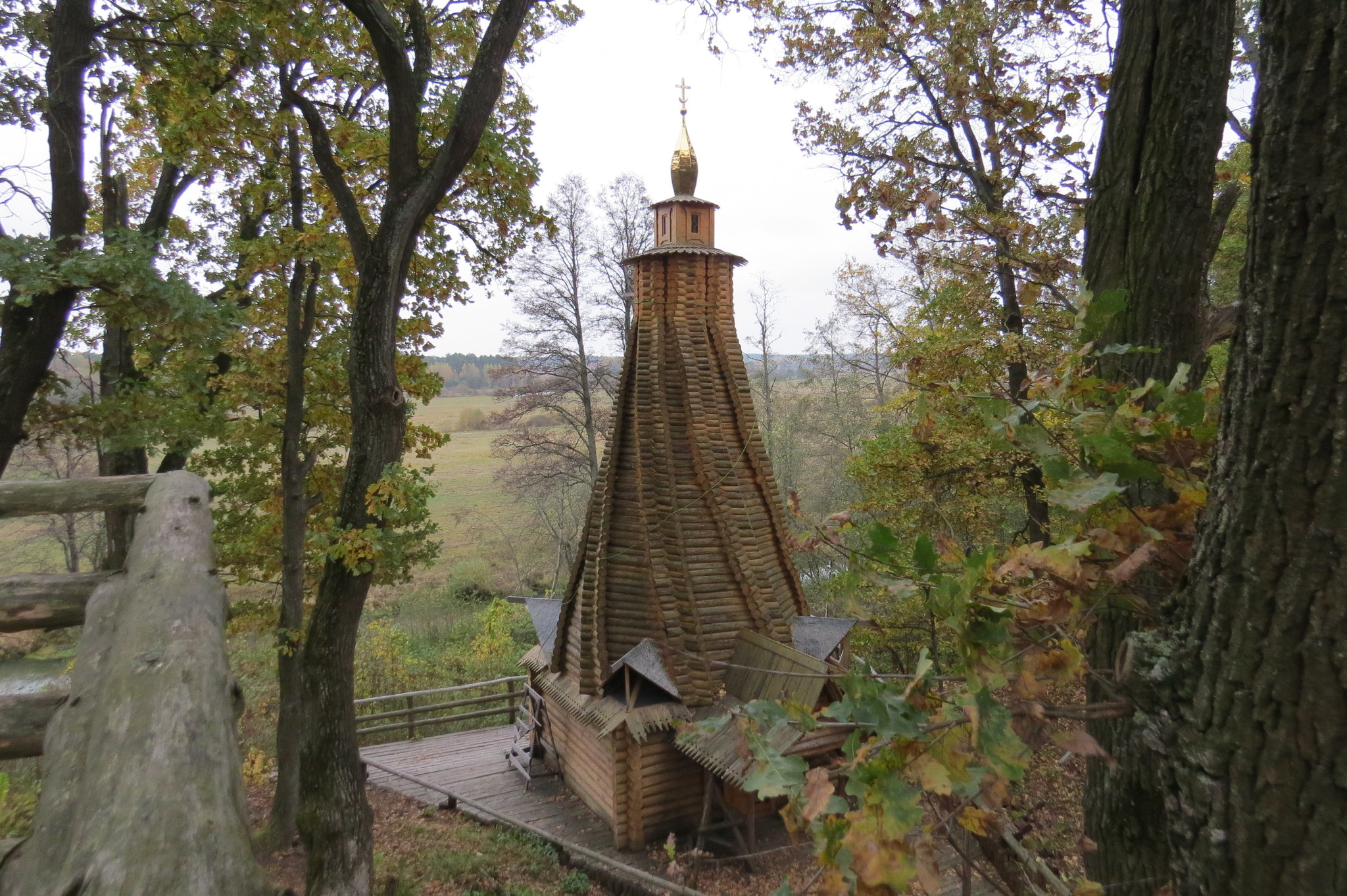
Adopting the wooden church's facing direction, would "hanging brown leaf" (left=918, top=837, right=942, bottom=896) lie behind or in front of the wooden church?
in front

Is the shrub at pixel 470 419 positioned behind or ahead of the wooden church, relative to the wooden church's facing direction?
behind
